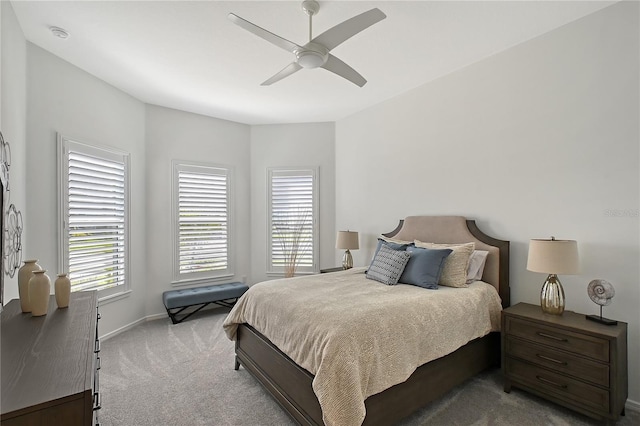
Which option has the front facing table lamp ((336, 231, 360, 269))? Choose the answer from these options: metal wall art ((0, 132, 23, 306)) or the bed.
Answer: the metal wall art

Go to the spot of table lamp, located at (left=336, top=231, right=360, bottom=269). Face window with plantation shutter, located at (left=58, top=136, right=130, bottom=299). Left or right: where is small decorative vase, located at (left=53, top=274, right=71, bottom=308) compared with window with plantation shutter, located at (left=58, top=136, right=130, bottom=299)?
left

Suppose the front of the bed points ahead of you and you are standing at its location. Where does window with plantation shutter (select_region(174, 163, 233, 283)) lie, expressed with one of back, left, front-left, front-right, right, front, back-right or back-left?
right

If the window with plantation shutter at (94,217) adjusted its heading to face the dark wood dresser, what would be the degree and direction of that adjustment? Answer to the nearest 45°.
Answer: approximately 45° to its right

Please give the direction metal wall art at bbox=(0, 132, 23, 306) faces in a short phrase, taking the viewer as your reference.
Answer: facing to the right of the viewer

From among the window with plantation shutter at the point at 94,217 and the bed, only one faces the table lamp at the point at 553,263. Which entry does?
the window with plantation shutter

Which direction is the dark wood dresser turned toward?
to the viewer's right

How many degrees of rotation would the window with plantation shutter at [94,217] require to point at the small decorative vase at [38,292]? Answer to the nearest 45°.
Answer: approximately 45° to its right

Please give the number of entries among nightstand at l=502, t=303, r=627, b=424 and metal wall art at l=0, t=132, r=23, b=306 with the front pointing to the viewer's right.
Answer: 1

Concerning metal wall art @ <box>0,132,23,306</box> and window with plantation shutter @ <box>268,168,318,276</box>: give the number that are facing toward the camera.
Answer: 1

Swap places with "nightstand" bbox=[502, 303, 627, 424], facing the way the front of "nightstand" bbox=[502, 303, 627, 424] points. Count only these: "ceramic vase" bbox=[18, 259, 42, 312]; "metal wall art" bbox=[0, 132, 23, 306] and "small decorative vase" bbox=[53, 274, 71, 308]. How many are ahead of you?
3
